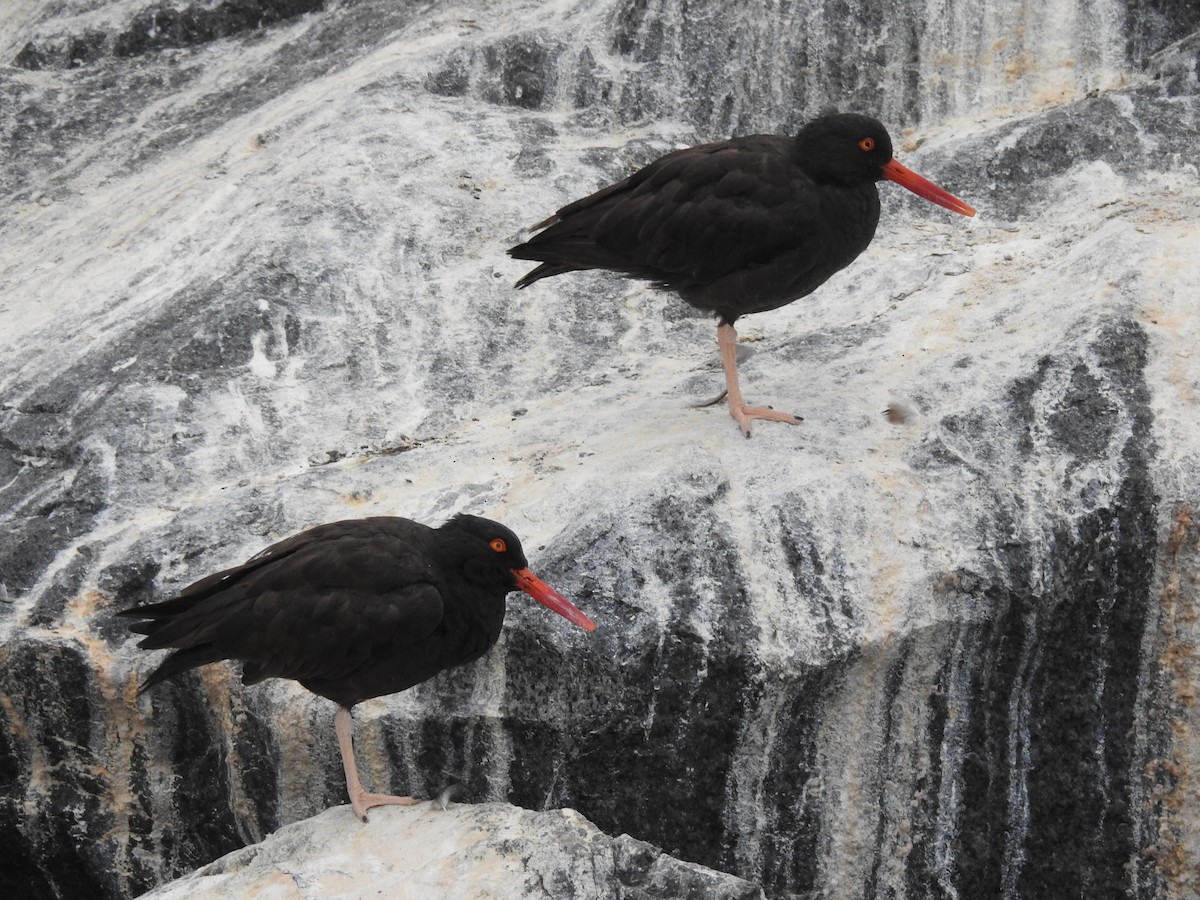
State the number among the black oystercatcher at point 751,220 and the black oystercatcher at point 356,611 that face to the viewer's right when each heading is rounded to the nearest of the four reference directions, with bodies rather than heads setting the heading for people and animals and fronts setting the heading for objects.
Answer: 2

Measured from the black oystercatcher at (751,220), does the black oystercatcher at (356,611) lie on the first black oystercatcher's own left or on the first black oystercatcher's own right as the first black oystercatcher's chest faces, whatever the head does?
on the first black oystercatcher's own right

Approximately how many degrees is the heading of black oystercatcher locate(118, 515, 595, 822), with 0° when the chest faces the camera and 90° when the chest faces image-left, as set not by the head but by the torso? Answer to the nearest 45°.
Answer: approximately 270°

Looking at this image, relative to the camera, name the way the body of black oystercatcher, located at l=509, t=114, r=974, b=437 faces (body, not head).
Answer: to the viewer's right

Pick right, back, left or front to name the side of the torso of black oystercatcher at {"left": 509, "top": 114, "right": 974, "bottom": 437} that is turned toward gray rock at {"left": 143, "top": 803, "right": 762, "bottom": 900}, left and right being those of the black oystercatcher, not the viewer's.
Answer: right

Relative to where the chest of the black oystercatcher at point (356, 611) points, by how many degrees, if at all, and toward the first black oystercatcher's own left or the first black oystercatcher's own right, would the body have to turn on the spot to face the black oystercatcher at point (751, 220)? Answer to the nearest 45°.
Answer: approximately 45° to the first black oystercatcher's own left
